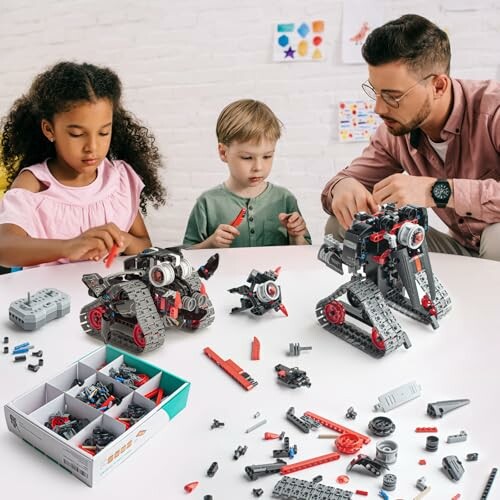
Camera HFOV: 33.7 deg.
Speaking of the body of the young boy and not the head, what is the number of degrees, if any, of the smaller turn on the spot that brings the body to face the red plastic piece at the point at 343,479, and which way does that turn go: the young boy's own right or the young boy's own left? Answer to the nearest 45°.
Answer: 0° — they already face it

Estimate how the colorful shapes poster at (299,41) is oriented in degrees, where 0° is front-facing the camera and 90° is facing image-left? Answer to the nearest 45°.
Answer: approximately 0°

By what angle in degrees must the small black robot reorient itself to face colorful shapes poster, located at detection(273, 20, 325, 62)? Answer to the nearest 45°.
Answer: approximately 135° to its left

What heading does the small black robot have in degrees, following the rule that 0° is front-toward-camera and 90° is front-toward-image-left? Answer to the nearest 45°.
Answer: approximately 315°

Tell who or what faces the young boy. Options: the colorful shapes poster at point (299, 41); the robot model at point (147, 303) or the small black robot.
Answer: the colorful shapes poster

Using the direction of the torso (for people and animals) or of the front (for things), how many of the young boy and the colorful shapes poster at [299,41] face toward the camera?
2

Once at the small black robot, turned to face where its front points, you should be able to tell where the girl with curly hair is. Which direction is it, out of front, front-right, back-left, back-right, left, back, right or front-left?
back

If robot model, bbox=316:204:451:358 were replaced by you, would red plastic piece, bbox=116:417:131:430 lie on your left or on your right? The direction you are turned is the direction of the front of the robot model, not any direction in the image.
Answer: on your right
